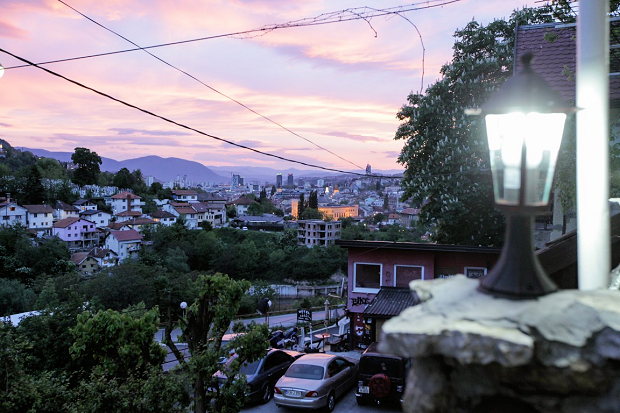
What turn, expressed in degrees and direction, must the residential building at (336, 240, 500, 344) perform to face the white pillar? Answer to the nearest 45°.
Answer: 0° — it already faces it

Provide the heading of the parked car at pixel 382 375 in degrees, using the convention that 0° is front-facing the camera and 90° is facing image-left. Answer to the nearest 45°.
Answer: approximately 180°

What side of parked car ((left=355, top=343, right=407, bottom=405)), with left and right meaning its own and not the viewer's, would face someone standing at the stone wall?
back

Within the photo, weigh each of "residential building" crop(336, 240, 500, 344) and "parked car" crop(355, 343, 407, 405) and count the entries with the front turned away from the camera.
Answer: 1

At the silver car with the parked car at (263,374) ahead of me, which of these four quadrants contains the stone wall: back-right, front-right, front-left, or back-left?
back-left

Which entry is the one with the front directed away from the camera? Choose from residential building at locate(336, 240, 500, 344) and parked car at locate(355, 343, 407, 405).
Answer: the parked car
